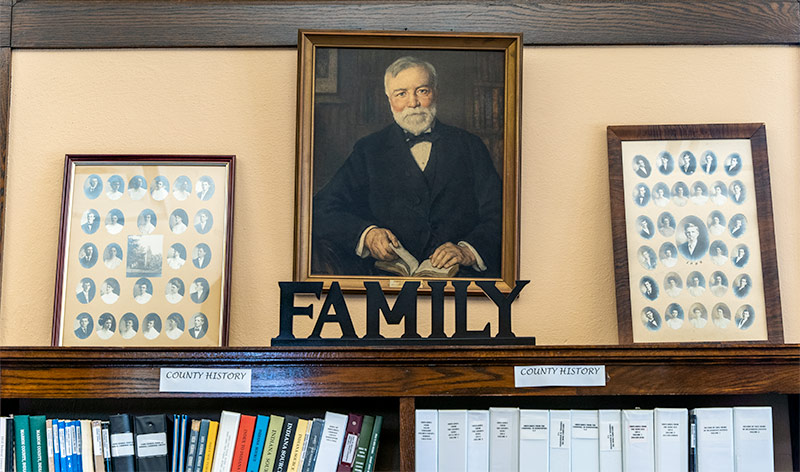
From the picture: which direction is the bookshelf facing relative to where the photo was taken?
toward the camera

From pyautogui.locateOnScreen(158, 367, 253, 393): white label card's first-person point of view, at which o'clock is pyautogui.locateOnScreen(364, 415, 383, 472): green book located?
The green book is roughly at 9 o'clock from the white label card.

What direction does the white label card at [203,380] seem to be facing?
toward the camera

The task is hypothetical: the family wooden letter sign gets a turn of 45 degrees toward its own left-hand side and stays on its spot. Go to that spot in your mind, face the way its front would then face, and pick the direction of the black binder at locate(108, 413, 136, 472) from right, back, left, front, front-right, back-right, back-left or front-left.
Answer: back-right

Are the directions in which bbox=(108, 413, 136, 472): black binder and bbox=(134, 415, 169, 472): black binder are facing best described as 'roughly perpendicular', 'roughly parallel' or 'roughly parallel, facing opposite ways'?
roughly parallel

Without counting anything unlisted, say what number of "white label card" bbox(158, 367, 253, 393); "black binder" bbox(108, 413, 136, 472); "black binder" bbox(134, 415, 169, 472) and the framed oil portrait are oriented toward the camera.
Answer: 4

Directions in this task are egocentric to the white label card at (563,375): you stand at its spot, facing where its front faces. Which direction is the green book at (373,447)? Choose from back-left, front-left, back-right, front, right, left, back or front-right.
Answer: right

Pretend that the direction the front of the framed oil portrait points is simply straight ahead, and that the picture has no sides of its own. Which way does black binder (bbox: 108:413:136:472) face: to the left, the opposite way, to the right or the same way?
the same way

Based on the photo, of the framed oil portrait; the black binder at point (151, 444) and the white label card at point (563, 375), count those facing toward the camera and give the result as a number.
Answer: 3

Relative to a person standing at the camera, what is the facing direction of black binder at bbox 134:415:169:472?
facing the viewer

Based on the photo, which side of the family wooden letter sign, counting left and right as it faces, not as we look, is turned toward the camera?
front

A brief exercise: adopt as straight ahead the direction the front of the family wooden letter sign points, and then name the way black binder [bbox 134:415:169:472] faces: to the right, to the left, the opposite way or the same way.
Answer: the same way

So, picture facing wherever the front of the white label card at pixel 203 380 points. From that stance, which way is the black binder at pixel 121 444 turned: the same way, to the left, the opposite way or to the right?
the same way
